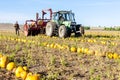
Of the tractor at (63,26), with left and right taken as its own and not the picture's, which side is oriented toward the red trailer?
back

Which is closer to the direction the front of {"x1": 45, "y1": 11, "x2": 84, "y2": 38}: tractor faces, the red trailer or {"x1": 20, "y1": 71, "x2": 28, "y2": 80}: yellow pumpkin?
the yellow pumpkin

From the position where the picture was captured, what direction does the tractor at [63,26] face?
facing the viewer and to the right of the viewer

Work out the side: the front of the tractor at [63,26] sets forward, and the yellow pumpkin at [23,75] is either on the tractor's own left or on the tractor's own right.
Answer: on the tractor's own right
